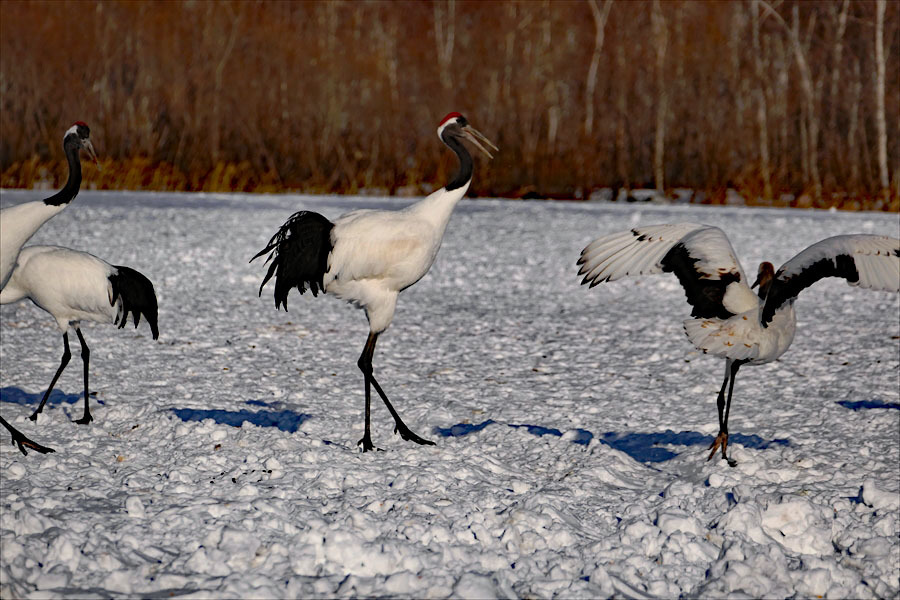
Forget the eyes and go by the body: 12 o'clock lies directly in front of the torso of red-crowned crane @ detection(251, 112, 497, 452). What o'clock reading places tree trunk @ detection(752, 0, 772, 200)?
The tree trunk is roughly at 10 o'clock from the red-crowned crane.

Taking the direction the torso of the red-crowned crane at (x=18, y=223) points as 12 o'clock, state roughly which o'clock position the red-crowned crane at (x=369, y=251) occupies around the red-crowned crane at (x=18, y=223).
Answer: the red-crowned crane at (x=369, y=251) is roughly at 12 o'clock from the red-crowned crane at (x=18, y=223).

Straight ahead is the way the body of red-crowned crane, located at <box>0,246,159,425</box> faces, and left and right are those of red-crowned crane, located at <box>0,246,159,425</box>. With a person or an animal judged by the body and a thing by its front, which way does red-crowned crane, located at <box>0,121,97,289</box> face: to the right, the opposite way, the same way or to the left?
the opposite way

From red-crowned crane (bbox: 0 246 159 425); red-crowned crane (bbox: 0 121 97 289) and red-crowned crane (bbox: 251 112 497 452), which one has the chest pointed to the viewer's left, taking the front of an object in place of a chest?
red-crowned crane (bbox: 0 246 159 425)

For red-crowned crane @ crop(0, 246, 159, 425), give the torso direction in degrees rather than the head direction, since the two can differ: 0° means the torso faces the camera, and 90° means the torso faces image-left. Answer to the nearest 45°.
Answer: approximately 90°

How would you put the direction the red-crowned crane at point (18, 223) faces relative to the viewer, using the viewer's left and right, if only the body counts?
facing to the right of the viewer

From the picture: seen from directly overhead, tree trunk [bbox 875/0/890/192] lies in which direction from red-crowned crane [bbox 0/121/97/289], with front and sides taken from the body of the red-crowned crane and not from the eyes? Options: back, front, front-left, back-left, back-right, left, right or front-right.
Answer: front-left

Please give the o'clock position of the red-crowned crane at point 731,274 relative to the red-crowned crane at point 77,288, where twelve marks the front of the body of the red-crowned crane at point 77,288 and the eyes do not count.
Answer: the red-crowned crane at point 731,274 is roughly at 7 o'clock from the red-crowned crane at point 77,288.

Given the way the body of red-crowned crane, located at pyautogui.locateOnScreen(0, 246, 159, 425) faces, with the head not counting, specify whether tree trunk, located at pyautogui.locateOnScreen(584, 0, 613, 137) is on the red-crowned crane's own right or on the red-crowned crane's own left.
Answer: on the red-crowned crane's own right

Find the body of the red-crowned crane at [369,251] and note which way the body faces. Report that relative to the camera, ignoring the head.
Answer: to the viewer's right

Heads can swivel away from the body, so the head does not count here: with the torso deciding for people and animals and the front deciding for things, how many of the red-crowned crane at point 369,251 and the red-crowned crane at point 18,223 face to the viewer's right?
2

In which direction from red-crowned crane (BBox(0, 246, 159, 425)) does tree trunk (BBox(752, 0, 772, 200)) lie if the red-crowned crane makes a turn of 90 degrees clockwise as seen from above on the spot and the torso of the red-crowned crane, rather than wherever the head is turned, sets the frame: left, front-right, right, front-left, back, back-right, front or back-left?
front-right

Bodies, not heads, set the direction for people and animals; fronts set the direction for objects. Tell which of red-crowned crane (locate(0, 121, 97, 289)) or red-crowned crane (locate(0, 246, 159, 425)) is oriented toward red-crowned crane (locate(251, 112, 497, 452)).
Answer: red-crowned crane (locate(0, 121, 97, 289))

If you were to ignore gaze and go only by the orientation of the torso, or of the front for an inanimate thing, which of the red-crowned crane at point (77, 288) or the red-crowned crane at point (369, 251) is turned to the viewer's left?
the red-crowned crane at point (77, 288)
